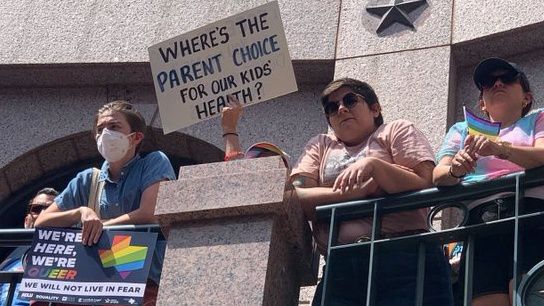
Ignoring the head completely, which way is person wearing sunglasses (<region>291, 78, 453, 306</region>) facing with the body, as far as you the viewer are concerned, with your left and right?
facing the viewer and to the left of the viewer

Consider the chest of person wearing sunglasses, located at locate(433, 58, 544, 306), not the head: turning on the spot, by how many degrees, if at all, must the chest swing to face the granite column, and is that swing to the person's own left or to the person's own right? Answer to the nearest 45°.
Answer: approximately 45° to the person's own right

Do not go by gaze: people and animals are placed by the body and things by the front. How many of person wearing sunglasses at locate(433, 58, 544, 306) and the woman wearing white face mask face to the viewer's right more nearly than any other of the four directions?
0

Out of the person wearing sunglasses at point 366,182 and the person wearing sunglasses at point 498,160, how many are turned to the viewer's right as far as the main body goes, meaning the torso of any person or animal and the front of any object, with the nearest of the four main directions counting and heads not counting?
0

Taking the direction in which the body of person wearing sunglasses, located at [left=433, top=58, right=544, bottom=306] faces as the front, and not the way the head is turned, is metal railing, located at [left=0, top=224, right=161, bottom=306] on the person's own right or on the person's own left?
on the person's own right

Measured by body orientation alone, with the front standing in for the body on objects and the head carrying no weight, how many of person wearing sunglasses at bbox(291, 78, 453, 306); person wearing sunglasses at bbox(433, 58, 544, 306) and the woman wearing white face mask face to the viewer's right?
0

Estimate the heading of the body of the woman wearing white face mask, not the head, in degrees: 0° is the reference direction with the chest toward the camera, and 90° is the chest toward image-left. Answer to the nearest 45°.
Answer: approximately 45°
